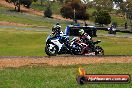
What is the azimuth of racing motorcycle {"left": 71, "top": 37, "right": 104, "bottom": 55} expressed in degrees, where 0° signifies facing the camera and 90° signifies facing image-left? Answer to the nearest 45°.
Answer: approximately 90°

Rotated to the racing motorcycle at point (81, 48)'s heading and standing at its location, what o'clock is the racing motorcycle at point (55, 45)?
the racing motorcycle at point (55, 45) is roughly at 11 o'clock from the racing motorcycle at point (81, 48).
